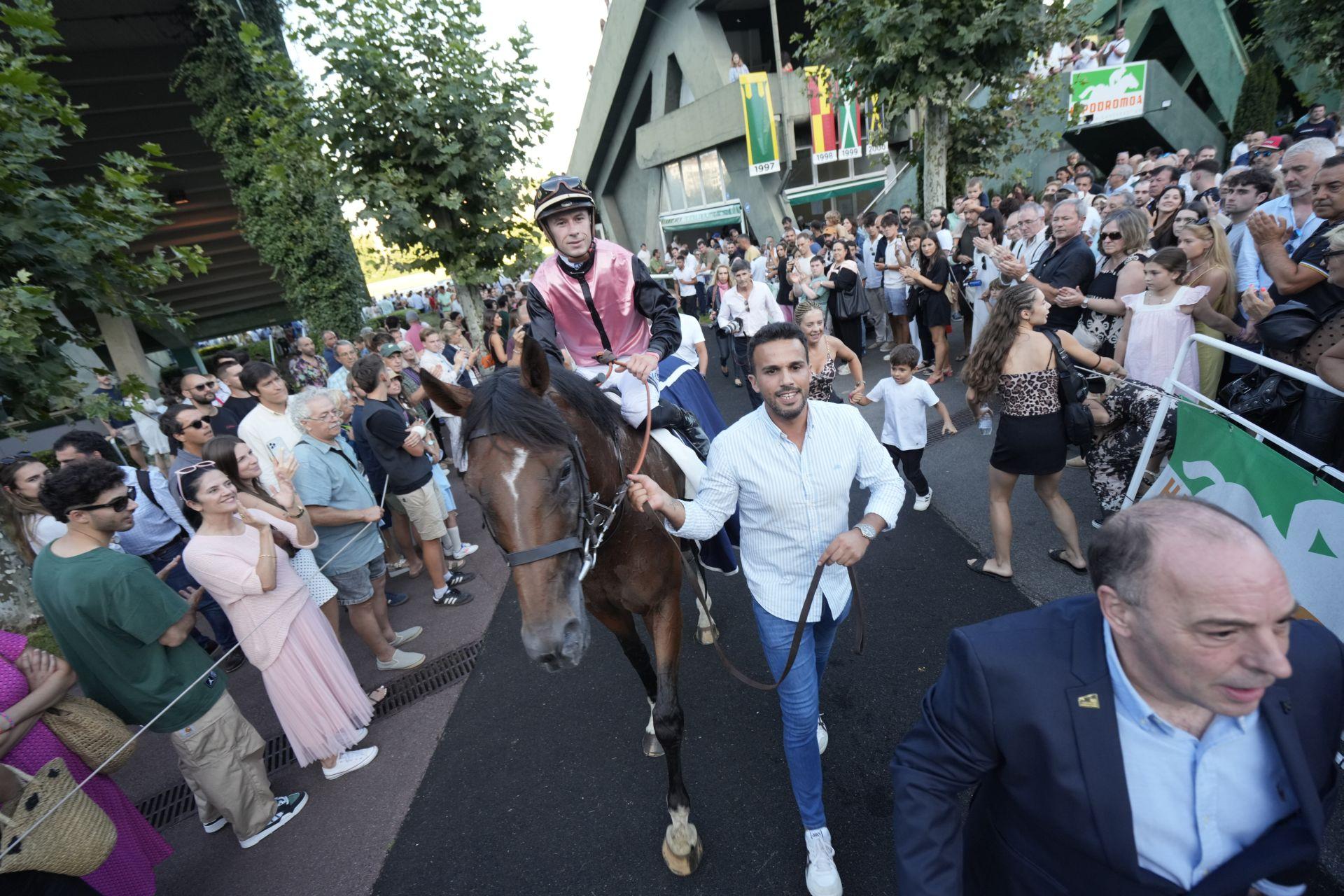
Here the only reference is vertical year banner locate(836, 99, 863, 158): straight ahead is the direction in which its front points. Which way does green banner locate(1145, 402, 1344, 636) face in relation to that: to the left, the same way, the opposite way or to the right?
to the right

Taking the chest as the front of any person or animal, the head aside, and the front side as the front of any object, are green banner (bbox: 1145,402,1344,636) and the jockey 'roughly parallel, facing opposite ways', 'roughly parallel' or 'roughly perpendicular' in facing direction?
roughly perpendicular

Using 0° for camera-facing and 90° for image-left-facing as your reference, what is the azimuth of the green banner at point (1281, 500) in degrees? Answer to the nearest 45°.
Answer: approximately 45°

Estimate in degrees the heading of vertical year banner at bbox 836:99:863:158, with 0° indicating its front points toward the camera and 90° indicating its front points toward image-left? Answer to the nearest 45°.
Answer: approximately 0°

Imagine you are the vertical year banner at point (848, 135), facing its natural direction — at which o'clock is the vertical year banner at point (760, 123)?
the vertical year banner at point (760, 123) is roughly at 3 o'clock from the vertical year banner at point (848, 135).

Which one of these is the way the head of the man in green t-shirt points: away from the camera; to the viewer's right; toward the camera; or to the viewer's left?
to the viewer's right

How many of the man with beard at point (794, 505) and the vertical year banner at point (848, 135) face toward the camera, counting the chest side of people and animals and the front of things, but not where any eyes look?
2
